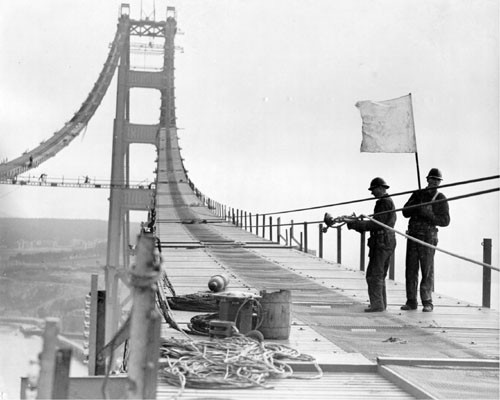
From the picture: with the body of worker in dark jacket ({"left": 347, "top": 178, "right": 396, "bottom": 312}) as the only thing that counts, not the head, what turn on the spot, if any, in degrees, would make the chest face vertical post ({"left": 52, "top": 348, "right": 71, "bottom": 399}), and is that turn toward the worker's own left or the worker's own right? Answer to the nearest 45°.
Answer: approximately 90° to the worker's own left

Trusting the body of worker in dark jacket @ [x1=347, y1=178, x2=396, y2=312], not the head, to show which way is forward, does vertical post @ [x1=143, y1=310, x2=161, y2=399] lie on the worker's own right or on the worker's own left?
on the worker's own left

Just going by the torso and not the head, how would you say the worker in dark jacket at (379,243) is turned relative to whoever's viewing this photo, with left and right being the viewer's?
facing to the left of the viewer

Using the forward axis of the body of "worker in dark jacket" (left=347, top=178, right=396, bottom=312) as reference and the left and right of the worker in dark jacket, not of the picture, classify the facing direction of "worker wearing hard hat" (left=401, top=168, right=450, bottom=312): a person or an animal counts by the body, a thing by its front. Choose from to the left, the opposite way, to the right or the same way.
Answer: to the left

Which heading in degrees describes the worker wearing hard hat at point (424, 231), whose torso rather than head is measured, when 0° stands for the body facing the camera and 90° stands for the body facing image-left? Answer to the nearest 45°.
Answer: approximately 0°

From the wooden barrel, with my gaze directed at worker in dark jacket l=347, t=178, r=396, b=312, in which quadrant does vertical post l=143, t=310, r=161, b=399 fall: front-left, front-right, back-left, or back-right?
back-right

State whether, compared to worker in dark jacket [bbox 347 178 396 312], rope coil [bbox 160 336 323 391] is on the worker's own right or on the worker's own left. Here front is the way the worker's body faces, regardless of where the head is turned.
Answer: on the worker's own left

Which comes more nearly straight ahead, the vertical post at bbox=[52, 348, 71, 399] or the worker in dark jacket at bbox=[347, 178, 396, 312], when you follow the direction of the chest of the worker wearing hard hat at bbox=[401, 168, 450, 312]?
the vertical post

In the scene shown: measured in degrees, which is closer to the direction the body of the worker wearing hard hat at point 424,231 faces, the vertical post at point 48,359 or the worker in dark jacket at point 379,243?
the vertical post

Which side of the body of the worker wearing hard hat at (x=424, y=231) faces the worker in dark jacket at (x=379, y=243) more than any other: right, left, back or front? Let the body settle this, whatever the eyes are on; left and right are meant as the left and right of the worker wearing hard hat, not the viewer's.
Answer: right

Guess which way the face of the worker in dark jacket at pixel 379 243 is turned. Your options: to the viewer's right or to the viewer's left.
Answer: to the viewer's left

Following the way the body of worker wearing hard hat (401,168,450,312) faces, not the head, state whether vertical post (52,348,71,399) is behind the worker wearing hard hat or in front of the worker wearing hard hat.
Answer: in front
